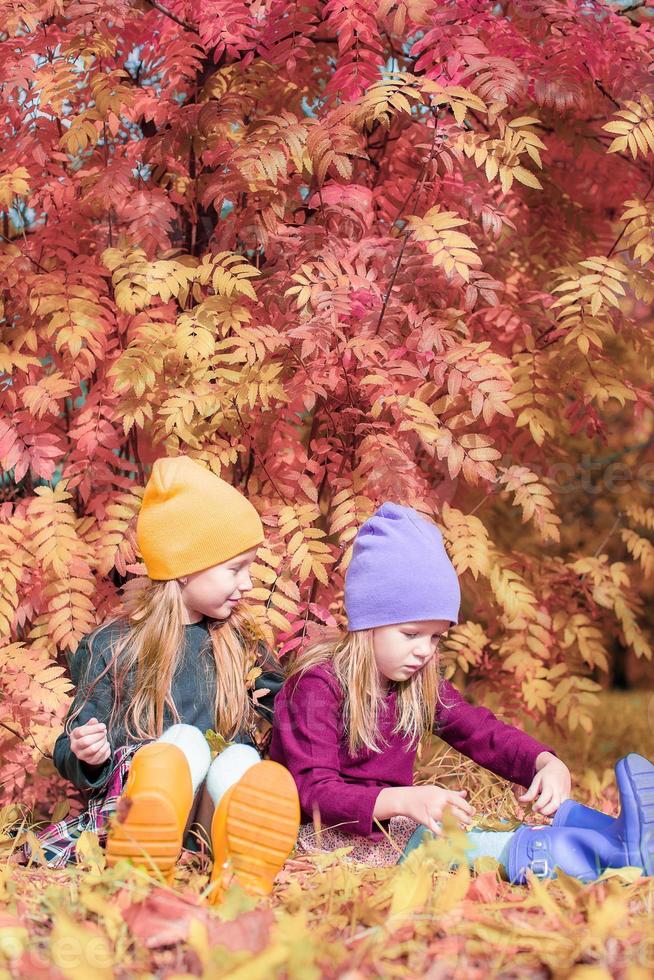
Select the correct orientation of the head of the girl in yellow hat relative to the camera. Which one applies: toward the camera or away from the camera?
toward the camera

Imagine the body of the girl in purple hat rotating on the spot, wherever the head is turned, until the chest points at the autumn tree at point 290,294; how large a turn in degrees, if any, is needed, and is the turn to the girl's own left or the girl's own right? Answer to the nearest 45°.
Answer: approximately 135° to the girl's own left

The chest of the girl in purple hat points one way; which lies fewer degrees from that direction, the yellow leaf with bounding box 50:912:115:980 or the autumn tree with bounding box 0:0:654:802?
the yellow leaf

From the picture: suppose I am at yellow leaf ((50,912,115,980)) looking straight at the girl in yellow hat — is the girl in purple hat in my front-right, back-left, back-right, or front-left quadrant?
front-right

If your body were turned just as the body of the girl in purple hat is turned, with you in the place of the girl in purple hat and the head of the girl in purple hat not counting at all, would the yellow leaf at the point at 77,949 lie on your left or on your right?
on your right

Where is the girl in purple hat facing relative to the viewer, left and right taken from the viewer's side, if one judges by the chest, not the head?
facing the viewer and to the right of the viewer
